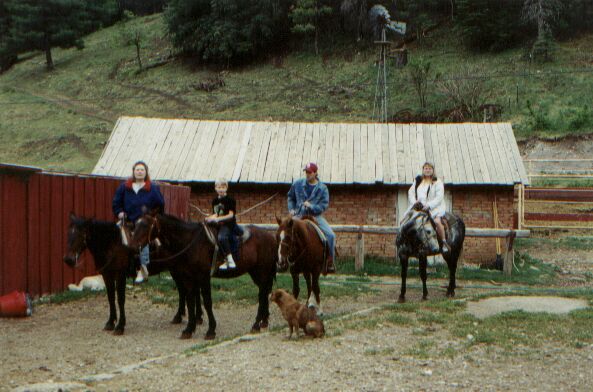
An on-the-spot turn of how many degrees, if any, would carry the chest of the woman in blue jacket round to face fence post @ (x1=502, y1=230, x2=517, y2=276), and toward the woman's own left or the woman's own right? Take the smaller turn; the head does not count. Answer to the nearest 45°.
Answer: approximately 135° to the woman's own left

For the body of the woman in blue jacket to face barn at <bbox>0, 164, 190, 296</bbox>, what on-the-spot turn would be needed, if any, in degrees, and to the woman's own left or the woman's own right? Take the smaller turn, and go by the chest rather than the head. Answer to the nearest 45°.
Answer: approximately 135° to the woman's own right

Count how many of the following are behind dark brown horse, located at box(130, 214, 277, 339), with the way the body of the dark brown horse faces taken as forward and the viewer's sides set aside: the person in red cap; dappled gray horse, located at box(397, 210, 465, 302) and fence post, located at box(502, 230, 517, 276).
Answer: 3

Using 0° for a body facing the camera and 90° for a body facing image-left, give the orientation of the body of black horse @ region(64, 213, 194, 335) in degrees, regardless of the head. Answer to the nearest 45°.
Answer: approximately 45°

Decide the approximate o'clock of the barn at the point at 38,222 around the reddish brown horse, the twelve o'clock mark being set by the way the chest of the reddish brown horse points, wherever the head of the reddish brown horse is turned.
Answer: The barn is roughly at 2 o'clock from the reddish brown horse.

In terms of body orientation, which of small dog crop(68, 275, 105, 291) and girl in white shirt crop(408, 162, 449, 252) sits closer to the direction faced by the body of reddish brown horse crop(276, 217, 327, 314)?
the small dog

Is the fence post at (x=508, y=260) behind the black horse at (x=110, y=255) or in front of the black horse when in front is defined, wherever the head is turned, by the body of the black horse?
behind
